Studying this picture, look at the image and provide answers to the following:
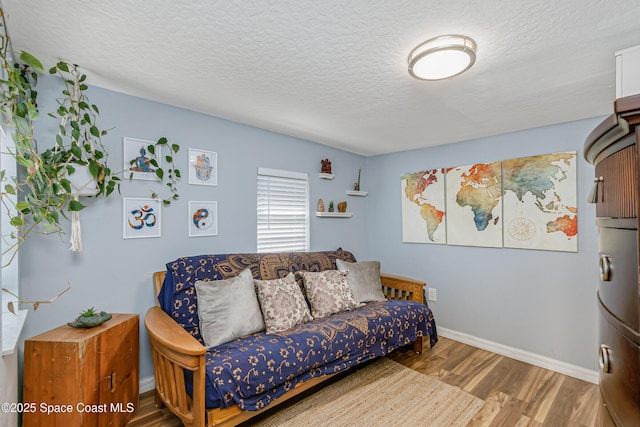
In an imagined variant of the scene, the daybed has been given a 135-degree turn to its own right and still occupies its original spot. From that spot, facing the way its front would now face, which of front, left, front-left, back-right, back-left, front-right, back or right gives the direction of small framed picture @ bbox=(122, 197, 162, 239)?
front

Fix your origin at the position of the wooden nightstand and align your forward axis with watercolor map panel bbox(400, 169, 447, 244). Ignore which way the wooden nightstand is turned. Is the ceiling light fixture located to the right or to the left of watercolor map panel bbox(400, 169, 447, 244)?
right

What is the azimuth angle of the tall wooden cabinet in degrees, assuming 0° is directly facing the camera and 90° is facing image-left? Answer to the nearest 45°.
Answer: approximately 45°

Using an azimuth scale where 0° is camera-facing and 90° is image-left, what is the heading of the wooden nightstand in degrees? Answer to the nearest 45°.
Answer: approximately 315°

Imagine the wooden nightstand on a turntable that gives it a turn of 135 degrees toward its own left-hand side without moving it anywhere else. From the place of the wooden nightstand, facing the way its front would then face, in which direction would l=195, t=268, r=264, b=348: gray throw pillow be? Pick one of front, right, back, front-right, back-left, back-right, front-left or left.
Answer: right

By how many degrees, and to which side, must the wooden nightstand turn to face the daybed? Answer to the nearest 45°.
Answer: approximately 45° to its left

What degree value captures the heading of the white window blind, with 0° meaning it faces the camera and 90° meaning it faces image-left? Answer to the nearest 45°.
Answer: approximately 315°

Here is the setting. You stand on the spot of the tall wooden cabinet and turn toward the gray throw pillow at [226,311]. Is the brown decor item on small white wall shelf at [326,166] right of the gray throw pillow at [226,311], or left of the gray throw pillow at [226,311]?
right

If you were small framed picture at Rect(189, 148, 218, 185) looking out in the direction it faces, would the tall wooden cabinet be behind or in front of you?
in front

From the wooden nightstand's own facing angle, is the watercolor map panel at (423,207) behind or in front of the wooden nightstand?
in front

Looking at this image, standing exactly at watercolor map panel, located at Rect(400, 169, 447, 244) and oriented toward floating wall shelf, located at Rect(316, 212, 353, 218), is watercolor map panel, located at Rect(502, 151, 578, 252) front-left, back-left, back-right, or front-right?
back-left
